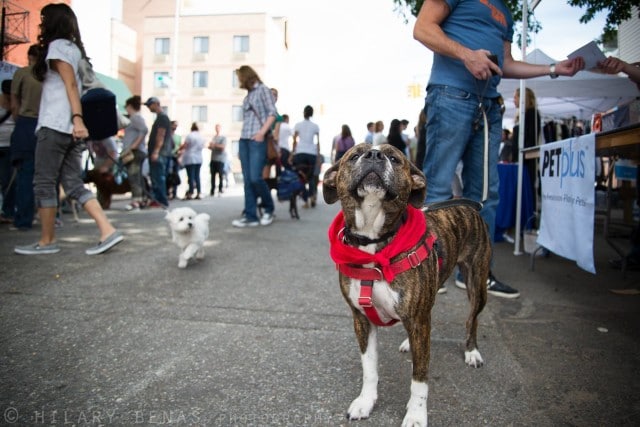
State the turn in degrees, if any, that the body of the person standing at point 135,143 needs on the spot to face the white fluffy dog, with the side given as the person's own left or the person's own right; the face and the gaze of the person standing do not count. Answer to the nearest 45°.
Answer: approximately 90° to the person's own left

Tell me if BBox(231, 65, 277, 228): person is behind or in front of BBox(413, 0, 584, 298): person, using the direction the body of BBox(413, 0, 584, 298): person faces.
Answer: behind

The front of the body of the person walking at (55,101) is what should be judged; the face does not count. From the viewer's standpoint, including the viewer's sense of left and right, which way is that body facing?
facing to the left of the viewer

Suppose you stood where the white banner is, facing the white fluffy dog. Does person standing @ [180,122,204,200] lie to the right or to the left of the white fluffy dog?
right

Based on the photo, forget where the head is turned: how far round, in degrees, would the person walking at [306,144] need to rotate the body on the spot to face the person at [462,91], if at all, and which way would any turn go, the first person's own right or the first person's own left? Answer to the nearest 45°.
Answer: approximately 180°

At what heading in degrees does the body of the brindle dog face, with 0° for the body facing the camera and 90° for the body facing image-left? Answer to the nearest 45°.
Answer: approximately 45°

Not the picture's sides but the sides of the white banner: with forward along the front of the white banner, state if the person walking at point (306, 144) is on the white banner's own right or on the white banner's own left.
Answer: on the white banner's own right

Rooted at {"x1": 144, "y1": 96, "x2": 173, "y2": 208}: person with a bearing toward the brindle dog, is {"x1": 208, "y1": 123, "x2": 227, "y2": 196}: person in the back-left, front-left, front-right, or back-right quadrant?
back-left

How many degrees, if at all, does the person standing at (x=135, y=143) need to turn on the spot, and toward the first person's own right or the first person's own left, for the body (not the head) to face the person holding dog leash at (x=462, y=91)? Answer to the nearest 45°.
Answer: approximately 90° to the first person's own left

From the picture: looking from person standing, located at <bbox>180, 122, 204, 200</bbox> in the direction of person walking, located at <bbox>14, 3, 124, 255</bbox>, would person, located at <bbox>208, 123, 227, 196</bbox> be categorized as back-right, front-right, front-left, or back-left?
back-left

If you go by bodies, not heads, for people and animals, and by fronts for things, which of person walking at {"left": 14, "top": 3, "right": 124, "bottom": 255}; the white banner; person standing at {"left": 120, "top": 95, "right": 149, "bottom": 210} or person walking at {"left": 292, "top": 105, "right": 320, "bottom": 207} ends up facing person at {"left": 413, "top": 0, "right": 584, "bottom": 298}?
the white banner
